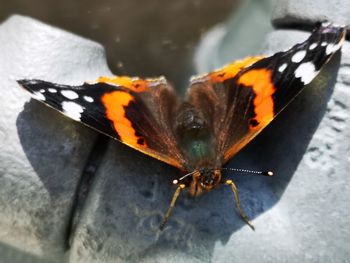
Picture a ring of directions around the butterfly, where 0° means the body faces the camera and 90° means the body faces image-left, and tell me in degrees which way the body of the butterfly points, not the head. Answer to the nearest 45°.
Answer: approximately 0°
